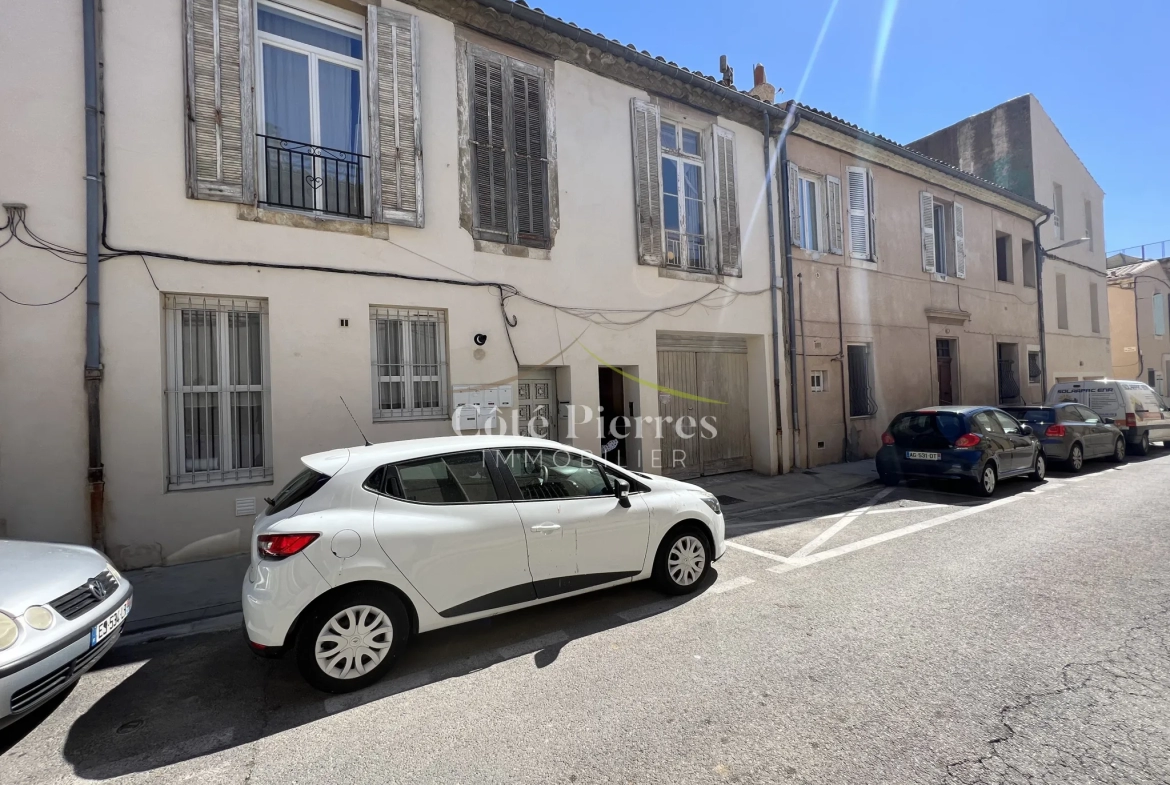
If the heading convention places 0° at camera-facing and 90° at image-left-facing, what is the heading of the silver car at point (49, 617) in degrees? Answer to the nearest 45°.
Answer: approximately 315°

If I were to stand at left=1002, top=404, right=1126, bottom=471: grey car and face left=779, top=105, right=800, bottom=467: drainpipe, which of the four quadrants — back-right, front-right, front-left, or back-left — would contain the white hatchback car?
front-left

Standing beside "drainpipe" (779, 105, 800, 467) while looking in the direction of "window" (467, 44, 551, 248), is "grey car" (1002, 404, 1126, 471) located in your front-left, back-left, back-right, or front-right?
back-left

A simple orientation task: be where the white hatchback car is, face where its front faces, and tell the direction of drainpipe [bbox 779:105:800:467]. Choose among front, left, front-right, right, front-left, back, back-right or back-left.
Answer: front

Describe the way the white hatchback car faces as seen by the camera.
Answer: facing away from the viewer and to the right of the viewer

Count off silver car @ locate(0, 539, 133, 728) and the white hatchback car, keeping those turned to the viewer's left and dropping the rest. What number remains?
0

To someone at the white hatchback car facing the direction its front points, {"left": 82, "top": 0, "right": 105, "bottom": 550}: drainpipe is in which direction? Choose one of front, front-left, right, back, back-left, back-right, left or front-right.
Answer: left

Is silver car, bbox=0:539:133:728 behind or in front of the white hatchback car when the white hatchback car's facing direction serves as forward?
behind
